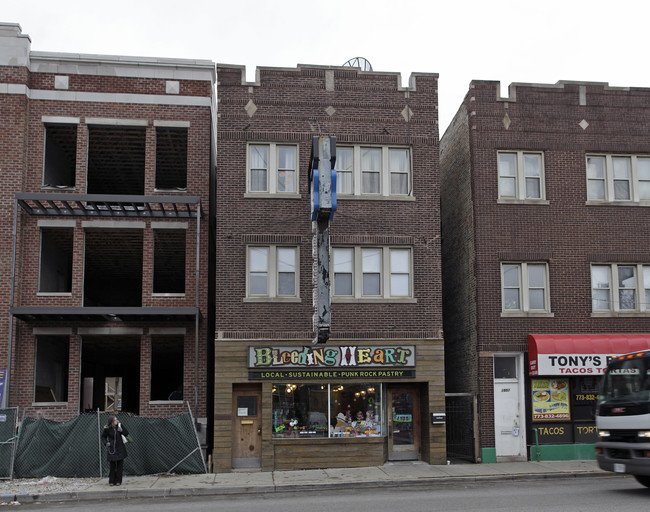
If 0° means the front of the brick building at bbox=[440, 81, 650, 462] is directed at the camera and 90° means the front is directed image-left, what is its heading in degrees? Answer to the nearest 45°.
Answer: approximately 0°

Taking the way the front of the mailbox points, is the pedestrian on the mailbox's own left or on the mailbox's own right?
on the mailbox's own right

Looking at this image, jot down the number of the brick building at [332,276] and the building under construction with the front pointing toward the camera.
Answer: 2

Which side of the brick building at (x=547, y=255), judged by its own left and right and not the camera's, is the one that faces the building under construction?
right

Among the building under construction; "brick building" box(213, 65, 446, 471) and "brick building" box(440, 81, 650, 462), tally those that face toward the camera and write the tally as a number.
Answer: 3

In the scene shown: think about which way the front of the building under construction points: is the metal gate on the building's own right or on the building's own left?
on the building's own left

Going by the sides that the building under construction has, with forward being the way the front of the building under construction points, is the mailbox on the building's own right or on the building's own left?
on the building's own left
